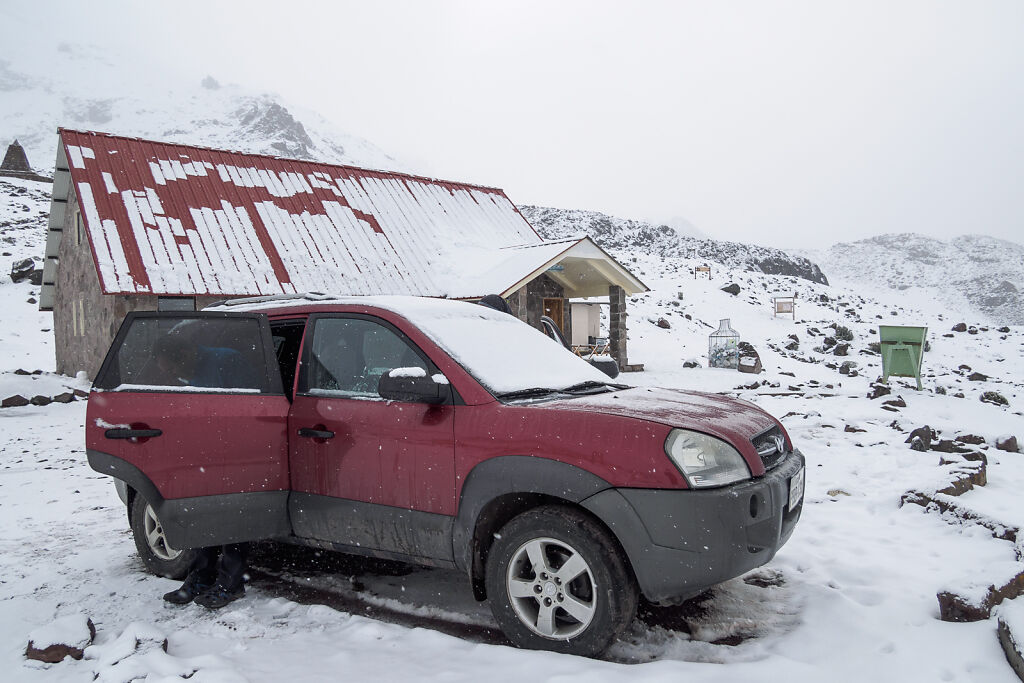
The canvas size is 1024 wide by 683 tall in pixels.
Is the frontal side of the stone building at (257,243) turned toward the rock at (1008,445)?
yes

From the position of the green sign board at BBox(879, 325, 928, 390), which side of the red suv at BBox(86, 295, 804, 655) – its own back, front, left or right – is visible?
left

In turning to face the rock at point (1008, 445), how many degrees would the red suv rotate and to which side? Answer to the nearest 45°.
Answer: approximately 90° to its left

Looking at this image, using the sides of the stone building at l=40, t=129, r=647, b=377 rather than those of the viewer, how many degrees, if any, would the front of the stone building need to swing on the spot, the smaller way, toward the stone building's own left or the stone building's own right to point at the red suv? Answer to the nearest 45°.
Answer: approximately 45° to the stone building's own right

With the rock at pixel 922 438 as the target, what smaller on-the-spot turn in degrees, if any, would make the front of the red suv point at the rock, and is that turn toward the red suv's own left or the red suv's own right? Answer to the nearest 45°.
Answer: approximately 90° to the red suv's own left

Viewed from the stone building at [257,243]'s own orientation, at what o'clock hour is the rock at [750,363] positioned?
The rock is roughly at 11 o'clock from the stone building.

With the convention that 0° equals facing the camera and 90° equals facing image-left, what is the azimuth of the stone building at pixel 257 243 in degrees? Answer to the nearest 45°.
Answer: approximately 315°

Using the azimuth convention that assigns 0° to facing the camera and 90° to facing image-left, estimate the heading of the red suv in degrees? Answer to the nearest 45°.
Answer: approximately 315°

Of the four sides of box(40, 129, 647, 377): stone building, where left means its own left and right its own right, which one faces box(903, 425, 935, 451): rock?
front

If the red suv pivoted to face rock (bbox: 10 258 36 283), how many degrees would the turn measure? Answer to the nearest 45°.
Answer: approximately 180°

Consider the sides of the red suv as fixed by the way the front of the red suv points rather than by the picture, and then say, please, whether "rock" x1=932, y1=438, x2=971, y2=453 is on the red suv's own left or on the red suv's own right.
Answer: on the red suv's own left

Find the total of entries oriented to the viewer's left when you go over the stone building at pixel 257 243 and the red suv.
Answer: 0

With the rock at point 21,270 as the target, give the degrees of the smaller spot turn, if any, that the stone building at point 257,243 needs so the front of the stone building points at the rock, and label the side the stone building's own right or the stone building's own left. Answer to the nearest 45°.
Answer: approximately 180°
